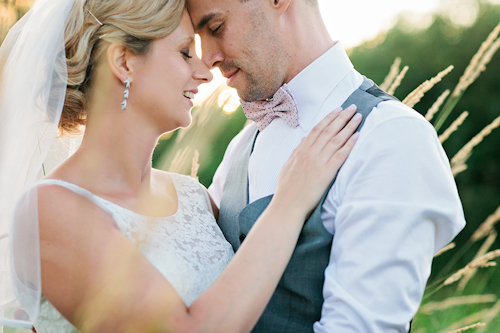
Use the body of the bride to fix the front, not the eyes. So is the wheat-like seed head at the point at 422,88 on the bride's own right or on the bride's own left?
on the bride's own left

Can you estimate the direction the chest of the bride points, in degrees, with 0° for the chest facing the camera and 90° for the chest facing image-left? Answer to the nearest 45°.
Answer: approximately 315°
